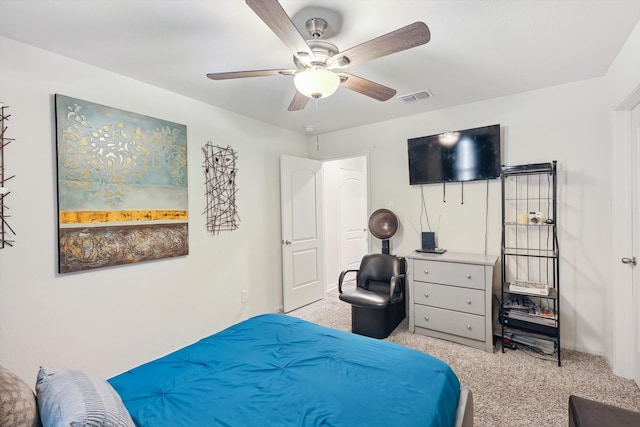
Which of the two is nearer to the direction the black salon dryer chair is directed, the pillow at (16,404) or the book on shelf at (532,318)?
the pillow

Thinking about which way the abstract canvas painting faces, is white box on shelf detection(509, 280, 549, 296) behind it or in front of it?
in front

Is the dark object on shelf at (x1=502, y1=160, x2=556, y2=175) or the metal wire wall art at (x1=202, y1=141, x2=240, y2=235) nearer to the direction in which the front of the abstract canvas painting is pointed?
the dark object on shelf

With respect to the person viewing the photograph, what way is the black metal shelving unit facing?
facing the viewer and to the left of the viewer

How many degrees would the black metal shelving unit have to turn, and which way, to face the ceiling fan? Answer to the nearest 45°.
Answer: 0° — it already faces it

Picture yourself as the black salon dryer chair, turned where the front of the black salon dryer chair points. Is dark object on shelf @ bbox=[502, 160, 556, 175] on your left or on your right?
on your left

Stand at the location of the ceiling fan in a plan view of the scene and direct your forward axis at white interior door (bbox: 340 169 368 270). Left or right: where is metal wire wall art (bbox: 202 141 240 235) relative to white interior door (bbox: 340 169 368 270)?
left

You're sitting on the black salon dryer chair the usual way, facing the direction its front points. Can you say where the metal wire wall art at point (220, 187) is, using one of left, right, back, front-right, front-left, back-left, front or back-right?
front-right

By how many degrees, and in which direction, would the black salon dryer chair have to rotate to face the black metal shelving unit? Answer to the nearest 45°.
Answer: approximately 135° to its left

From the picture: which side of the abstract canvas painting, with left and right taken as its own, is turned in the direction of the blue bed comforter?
front

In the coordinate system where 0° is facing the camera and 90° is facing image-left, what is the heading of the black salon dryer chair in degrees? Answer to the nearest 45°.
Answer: approximately 45°
